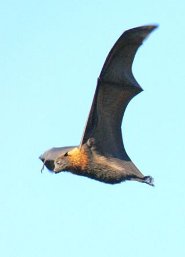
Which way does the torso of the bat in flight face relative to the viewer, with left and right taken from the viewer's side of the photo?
facing to the left of the viewer
